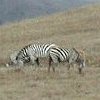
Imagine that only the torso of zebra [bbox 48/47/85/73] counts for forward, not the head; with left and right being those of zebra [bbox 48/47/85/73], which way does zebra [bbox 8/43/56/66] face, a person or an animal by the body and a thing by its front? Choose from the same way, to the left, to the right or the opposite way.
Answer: the opposite way

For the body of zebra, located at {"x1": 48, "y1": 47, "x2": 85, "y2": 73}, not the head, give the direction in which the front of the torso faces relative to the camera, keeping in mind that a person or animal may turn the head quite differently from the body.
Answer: to the viewer's right

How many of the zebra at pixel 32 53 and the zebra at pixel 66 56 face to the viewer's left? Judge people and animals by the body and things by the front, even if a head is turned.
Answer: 1

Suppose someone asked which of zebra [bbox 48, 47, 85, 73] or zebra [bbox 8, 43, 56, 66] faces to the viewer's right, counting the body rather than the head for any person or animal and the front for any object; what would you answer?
zebra [bbox 48, 47, 85, 73]

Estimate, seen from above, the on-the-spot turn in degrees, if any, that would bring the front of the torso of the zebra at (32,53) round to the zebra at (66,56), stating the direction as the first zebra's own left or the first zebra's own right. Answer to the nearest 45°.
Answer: approximately 135° to the first zebra's own left

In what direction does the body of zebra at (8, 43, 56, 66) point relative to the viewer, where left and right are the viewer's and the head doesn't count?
facing to the left of the viewer
